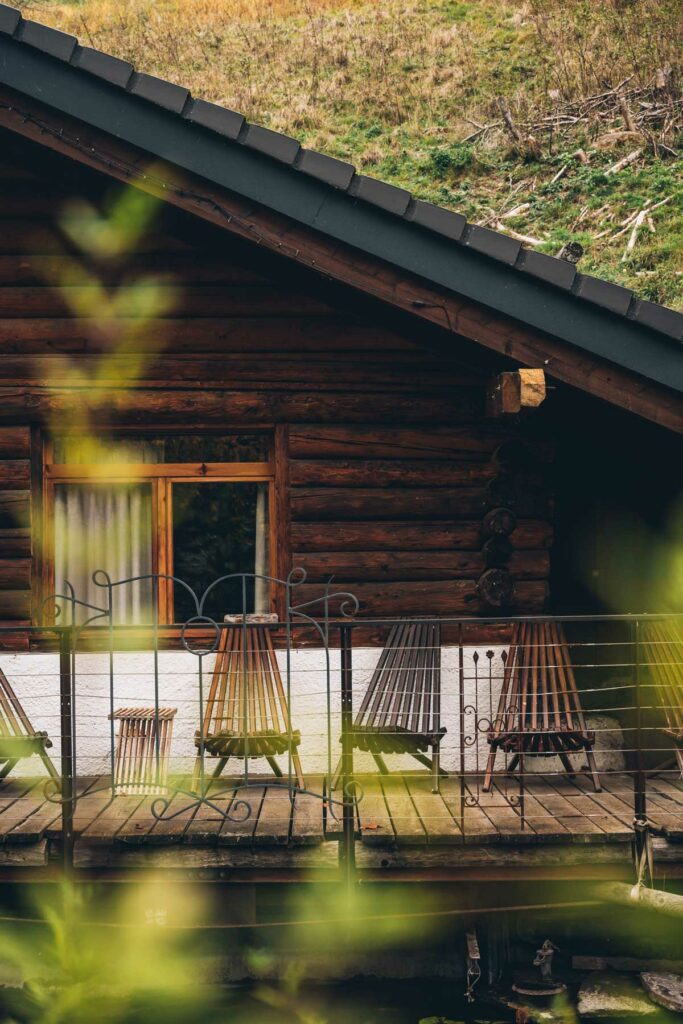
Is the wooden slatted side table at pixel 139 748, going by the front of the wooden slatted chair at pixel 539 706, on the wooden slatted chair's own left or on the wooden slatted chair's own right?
on the wooden slatted chair's own right

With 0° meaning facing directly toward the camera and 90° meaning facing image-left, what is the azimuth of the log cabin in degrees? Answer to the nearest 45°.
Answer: approximately 0°

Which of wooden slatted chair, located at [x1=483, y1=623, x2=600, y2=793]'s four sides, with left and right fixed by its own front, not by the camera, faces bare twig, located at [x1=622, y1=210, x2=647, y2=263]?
back

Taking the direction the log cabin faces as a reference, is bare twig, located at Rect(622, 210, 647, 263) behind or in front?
behind

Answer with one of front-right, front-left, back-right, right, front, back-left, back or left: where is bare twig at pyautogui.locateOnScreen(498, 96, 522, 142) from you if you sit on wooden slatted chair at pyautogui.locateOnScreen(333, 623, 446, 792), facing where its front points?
back-right

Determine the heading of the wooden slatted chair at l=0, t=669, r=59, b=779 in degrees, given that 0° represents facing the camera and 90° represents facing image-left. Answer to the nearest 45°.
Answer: approximately 315°

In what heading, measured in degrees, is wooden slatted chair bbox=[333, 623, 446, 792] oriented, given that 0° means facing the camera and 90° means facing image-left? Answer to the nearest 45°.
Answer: approximately 45°
